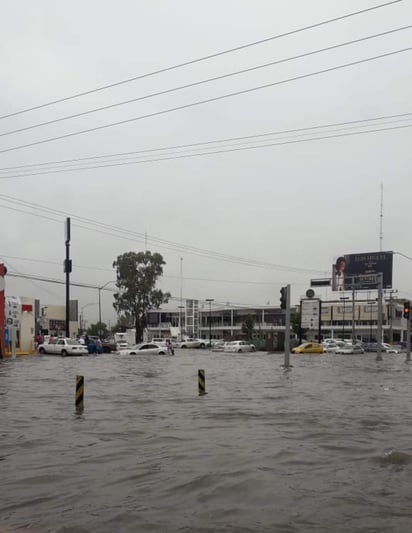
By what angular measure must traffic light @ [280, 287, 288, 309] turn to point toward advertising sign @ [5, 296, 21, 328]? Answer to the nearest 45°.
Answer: approximately 45° to its right
